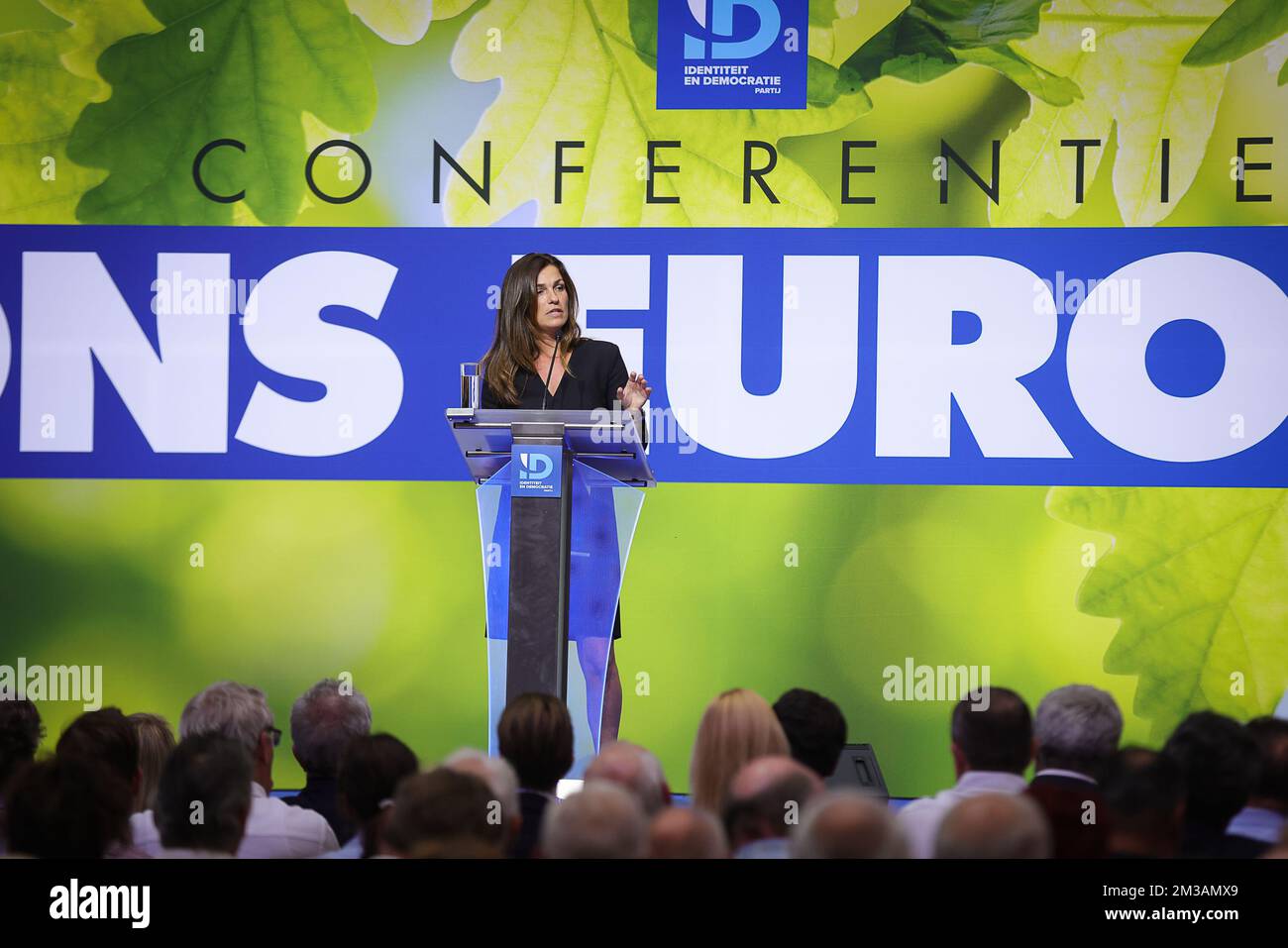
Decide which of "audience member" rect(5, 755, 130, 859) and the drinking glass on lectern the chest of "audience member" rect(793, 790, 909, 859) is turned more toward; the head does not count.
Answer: the drinking glass on lectern

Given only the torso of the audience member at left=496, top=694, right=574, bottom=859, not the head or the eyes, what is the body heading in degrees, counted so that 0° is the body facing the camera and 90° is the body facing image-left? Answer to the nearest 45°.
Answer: approximately 180°

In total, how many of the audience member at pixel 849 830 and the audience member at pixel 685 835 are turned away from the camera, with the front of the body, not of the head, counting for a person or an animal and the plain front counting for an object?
2

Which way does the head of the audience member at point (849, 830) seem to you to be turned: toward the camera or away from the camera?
away from the camera

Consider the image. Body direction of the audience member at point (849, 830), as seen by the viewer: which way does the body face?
away from the camera

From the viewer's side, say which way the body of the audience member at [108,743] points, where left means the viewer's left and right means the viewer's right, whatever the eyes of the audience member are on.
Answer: facing away from the viewer

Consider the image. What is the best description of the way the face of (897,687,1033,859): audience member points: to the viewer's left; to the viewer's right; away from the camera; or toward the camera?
away from the camera

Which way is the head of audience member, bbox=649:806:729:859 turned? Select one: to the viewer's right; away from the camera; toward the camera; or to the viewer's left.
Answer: away from the camera

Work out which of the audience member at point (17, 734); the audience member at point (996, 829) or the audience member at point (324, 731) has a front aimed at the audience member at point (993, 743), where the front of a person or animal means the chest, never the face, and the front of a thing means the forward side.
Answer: the audience member at point (996, 829)

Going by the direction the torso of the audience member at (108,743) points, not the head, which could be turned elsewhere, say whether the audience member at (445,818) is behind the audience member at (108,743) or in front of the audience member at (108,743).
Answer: behind

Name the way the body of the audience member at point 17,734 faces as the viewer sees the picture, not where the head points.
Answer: away from the camera

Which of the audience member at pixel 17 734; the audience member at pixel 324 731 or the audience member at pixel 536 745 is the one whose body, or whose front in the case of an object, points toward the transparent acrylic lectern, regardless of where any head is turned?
the audience member at pixel 536 745

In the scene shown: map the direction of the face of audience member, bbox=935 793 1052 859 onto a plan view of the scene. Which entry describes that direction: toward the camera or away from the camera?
away from the camera

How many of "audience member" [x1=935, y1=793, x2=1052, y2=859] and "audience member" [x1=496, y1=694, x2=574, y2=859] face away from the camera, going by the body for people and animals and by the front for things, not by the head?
2

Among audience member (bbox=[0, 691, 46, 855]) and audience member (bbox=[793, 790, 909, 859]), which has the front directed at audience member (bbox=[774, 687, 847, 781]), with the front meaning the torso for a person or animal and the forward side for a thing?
audience member (bbox=[793, 790, 909, 859])
